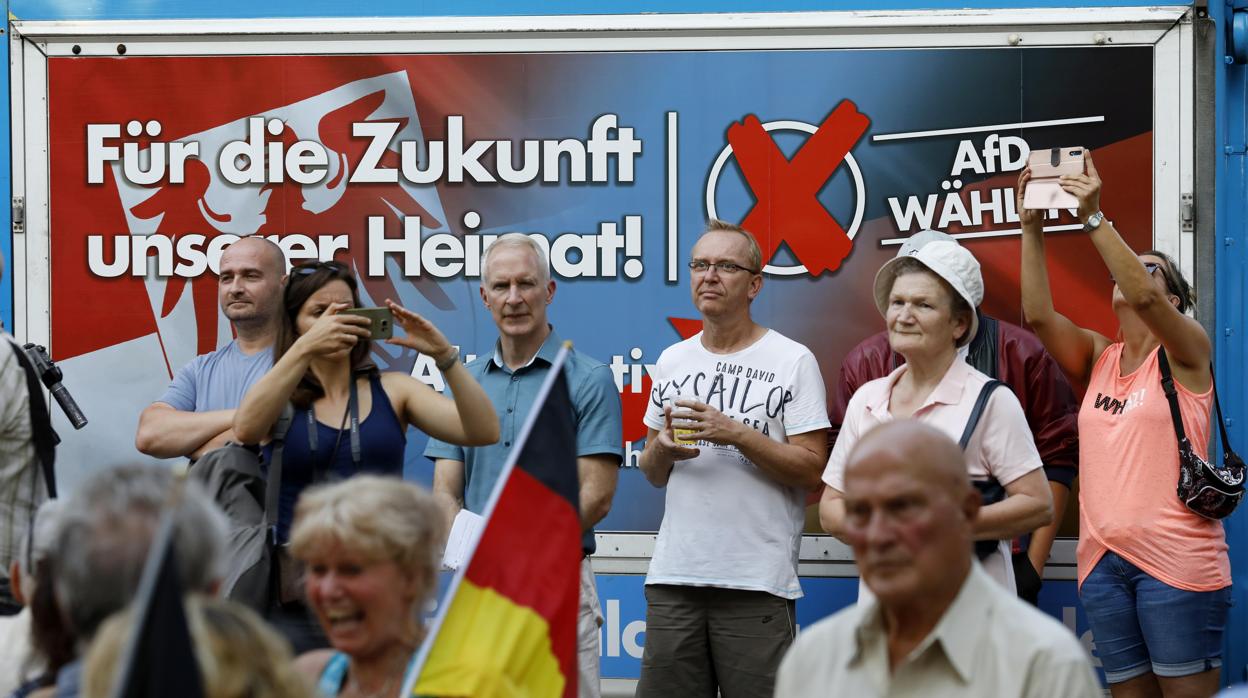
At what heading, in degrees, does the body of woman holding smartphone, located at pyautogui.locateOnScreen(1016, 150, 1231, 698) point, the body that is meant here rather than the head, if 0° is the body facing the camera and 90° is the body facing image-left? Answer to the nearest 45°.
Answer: approximately 45°

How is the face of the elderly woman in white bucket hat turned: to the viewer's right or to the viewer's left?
to the viewer's left

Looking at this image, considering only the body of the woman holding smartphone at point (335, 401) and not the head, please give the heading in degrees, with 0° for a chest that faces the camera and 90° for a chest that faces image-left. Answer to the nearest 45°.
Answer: approximately 0°

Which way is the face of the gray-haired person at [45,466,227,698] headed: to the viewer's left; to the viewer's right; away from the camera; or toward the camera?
away from the camera

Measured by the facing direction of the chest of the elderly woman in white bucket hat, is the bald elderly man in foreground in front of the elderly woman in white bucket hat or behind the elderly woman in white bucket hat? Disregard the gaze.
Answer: in front

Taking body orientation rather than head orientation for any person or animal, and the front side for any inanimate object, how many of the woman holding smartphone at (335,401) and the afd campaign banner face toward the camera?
2

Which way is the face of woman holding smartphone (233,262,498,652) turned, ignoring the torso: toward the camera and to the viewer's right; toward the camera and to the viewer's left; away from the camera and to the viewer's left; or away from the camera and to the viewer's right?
toward the camera and to the viewer's right
